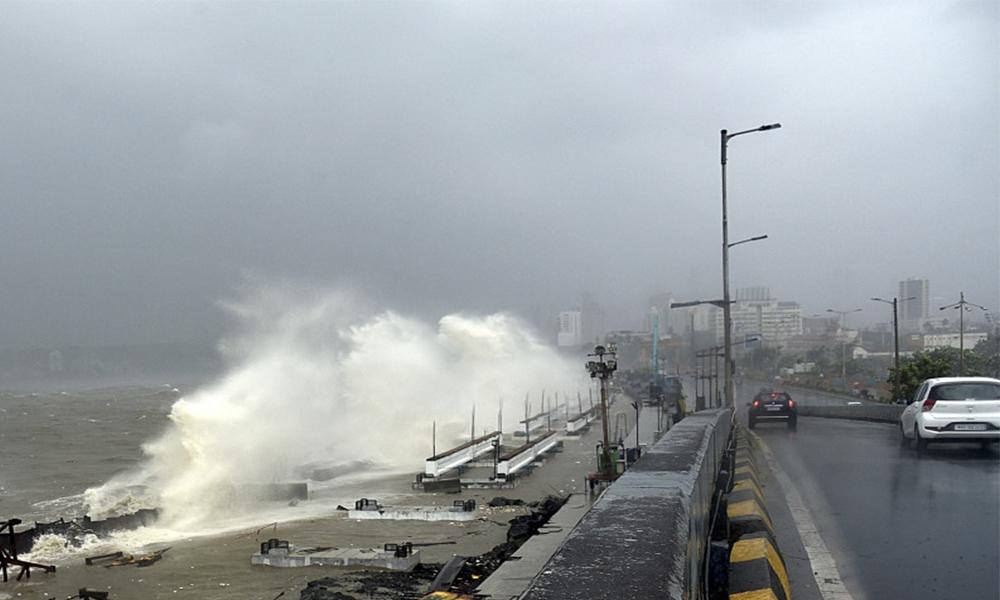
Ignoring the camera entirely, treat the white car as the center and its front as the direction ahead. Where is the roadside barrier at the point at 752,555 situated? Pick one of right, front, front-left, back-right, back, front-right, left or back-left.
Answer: back

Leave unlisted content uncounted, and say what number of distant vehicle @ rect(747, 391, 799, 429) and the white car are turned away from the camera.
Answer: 2

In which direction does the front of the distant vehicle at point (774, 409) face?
away from the camera

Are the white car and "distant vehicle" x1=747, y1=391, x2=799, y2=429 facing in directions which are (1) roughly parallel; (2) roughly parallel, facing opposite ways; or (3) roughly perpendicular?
roughly parallel

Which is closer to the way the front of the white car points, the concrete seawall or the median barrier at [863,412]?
the median barrier

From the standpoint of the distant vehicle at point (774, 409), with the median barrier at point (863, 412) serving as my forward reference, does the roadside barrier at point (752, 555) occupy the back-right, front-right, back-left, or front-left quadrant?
back-right

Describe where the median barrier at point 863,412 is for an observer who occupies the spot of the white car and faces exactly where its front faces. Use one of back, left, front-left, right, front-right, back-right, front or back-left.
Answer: front

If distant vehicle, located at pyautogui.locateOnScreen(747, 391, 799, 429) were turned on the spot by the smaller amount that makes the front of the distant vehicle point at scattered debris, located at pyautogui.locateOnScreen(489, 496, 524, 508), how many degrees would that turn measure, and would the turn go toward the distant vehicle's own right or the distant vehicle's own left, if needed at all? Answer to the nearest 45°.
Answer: approximately 135° to the distant vehicle's own left

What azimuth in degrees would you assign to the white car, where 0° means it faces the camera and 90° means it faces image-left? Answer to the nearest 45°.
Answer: approximately 180°

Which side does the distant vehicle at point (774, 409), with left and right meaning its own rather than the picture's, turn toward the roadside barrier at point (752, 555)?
back

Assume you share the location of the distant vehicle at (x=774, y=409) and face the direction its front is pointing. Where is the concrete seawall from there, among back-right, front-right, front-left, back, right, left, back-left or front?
back

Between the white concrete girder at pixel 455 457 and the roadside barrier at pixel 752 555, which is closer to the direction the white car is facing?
the white concrete girder
